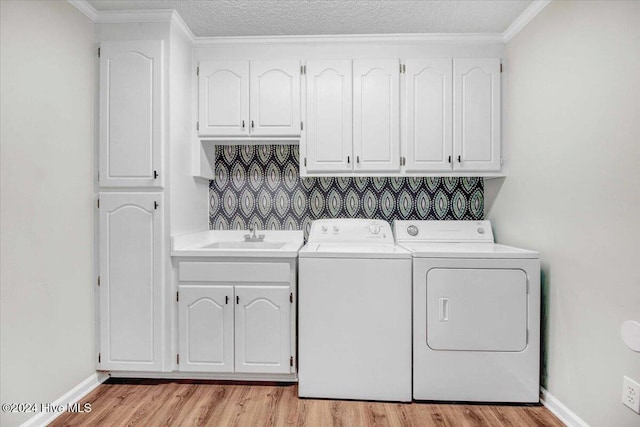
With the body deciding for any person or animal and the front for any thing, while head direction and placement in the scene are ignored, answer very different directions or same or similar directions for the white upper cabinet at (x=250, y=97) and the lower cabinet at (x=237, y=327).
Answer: same or similar directions

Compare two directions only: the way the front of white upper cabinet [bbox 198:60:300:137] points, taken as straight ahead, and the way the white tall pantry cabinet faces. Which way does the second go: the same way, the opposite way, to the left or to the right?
the same way

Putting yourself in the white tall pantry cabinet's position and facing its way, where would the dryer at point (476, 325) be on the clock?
The dryer is roughly at 10 o'clock from the white tall pantry cabinet.

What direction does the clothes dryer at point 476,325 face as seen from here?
toward the camera

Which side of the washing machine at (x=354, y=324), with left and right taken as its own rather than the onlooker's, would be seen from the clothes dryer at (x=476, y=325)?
left

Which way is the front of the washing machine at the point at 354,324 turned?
toward the camera

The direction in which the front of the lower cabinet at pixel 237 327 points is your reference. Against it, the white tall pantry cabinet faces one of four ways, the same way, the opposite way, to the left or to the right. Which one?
the same way

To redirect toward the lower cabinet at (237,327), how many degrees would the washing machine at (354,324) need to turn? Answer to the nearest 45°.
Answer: approximately 90° to its right

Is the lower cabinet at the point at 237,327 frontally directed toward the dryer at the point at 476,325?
no

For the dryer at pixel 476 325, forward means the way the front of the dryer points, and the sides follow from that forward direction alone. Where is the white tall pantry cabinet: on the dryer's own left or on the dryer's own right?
on the dryer's own right

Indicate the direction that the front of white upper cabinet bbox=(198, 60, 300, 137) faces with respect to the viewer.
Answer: facing the viewer

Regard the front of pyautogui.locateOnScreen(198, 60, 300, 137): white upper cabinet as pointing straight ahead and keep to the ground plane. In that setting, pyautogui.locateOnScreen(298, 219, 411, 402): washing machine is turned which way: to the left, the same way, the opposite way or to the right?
the same way

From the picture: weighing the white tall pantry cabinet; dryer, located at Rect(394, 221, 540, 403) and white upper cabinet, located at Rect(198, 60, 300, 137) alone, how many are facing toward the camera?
3

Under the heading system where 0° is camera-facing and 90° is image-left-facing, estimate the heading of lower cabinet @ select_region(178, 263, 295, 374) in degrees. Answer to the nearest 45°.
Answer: approximately 0°

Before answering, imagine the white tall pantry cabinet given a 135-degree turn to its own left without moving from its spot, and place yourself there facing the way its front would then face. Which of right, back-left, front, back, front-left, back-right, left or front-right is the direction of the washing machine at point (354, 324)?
right
